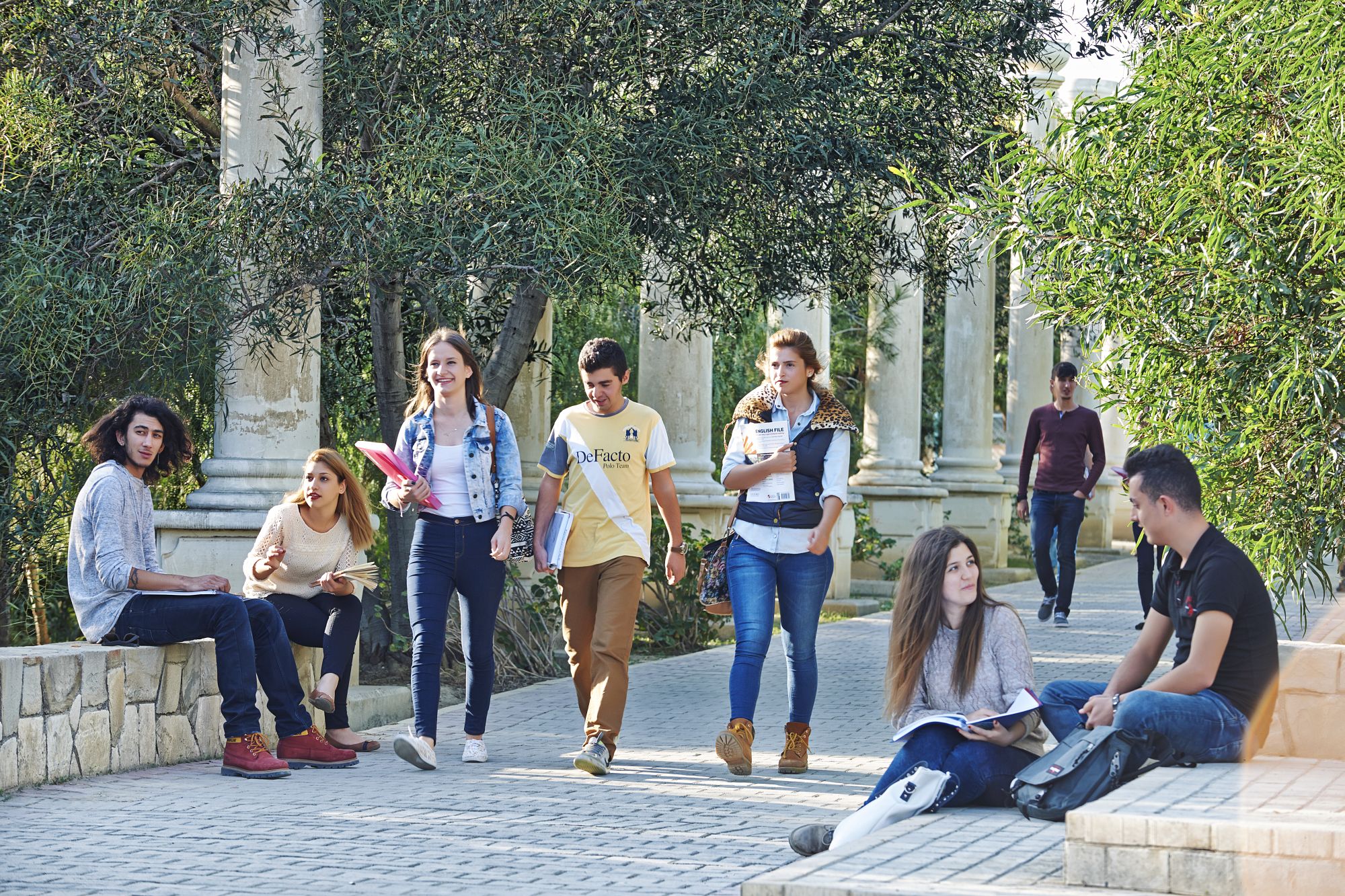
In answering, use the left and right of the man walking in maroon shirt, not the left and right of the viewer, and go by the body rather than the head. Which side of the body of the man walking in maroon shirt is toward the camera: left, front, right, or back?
front

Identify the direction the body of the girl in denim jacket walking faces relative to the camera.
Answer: toward the camera

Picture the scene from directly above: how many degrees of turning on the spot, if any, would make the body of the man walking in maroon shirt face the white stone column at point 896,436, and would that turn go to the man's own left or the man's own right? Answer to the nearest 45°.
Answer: approximately 180°

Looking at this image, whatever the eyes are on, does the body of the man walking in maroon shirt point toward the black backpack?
yes

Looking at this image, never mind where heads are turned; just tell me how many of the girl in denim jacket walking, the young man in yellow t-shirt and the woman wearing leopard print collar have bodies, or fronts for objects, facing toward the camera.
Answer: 3

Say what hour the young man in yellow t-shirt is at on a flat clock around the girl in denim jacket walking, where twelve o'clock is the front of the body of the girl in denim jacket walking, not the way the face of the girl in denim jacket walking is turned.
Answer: The young man in yellow t-shirt is roughly at 9 o'clock from the girl in denim jacket walking.

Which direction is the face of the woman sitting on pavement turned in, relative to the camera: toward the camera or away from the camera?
toward the camera

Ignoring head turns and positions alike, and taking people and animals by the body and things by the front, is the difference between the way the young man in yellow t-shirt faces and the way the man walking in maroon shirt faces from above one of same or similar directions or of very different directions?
same or similar directions

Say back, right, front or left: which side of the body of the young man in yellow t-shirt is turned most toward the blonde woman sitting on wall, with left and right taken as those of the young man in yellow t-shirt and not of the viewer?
right

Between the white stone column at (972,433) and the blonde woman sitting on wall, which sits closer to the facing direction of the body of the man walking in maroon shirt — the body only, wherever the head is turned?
the blonde woman sitting on wall

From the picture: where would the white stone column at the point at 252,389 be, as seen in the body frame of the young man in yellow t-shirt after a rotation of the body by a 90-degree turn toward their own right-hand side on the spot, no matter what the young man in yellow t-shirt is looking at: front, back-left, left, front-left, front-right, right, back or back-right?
front-right

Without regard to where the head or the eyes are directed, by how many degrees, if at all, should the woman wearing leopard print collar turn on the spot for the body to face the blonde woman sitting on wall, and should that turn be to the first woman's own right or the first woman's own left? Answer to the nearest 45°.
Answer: approximately 90° to the first woman's own right

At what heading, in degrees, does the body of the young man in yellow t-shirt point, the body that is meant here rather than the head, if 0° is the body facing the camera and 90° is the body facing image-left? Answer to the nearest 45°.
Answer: approximately 0°

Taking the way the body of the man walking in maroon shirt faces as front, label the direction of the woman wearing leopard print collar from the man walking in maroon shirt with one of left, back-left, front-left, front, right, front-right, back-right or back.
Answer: front

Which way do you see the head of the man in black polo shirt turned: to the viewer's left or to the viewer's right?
to the viewer's left

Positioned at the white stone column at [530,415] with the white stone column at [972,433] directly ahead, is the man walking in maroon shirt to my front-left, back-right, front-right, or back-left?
front-right

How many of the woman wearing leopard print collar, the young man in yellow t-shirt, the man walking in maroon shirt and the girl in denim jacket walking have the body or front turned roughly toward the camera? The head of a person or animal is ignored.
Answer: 4
